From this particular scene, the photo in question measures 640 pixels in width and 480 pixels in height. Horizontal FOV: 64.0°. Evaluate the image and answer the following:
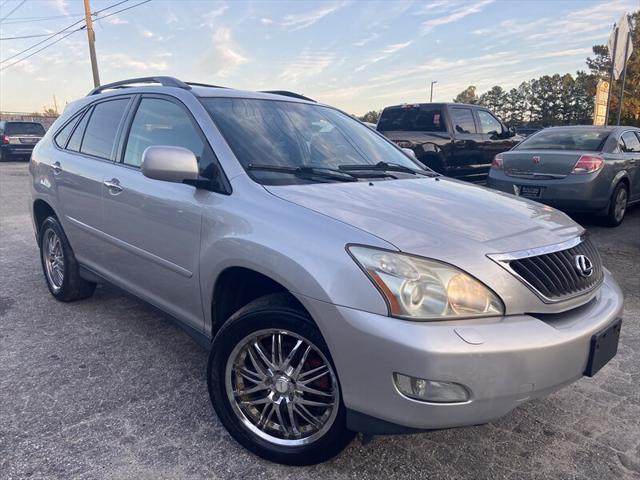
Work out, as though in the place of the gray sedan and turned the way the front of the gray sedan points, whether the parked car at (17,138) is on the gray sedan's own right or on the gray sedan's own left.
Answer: on the gray sedan's own left

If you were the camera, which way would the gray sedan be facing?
facing away from the viewer and to the right of the viewer

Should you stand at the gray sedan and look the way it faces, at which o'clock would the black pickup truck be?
The black pickup truck is roughly at 9 o'clock from the gray sedan.

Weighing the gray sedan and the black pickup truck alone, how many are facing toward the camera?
0

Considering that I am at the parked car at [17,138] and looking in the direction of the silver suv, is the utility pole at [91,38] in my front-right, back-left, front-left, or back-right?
back-left

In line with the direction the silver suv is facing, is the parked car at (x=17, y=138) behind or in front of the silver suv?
behind

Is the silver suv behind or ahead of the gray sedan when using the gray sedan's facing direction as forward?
behind

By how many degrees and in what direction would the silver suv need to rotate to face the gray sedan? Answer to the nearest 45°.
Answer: approximately 90° to its left
